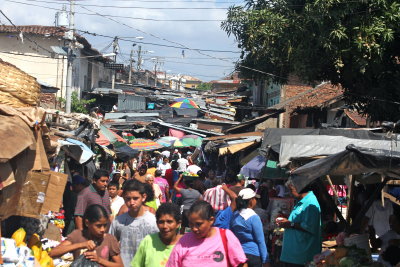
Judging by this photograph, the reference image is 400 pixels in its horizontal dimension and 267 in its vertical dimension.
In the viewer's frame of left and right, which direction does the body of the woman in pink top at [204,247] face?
facing the viewer and to the left of the viewer

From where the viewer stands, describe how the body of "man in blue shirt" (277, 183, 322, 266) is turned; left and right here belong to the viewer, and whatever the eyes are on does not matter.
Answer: facing to the left of the viewer

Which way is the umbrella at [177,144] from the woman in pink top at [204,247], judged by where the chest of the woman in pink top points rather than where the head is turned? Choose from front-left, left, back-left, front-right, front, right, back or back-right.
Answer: back-right

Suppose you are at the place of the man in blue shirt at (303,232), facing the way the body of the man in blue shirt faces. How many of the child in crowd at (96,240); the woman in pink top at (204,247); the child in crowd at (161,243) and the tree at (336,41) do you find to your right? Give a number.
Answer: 1

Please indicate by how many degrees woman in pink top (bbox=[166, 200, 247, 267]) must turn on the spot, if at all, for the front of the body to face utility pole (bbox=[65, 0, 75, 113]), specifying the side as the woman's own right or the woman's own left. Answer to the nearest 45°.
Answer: approximately 135° to the woman's own right

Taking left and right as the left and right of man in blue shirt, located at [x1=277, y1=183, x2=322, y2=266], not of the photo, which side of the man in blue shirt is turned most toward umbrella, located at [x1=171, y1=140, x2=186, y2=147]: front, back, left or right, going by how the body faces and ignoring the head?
right

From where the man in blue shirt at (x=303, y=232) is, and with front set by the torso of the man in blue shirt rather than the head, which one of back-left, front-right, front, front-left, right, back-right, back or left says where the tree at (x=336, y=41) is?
right

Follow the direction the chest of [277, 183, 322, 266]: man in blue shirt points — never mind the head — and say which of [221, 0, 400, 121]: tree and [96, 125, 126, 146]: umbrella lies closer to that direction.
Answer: the umbrella

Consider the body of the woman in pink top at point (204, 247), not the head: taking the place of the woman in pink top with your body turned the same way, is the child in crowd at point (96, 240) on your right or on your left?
on your right

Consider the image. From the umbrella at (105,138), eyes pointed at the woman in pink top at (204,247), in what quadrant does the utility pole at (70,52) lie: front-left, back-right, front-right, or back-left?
back-right

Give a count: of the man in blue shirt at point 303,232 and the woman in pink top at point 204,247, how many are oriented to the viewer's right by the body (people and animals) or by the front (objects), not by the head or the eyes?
0
